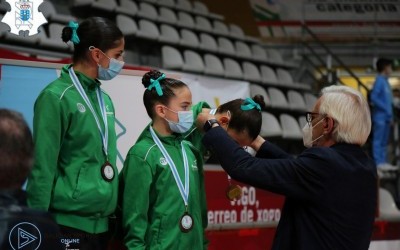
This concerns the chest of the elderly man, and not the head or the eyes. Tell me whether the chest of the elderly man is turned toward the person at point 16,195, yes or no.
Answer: no

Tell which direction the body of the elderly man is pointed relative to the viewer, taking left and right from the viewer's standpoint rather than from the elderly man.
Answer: facing away from the viewer and to the left of the viewer

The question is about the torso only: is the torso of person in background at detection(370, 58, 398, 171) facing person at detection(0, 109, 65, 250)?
no

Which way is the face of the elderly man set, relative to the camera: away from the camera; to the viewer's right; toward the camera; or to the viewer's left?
to the viewer's left

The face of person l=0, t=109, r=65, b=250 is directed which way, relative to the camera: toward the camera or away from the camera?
away from the camera

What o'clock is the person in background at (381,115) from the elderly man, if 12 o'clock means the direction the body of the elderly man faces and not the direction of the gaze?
The person in background is roughly at 2 o'clock from the elderly man.

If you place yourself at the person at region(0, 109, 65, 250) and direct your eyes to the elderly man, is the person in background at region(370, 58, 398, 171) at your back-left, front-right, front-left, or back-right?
front-left
